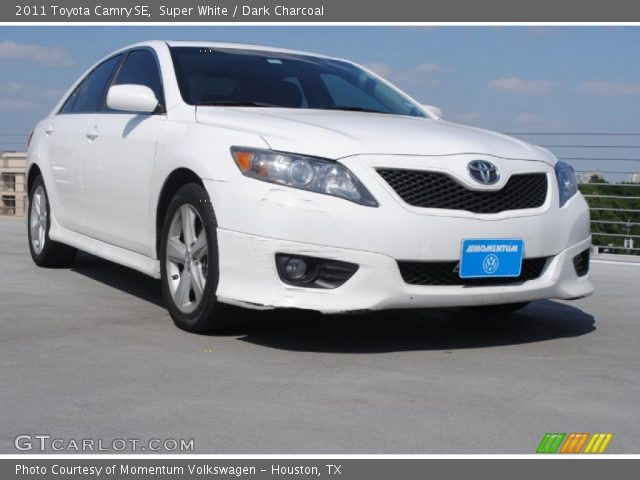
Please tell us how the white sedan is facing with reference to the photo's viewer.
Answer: facing the viewer and to the right of the viewer

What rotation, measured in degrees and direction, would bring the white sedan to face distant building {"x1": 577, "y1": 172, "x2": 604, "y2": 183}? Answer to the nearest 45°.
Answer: approximately 90° to its left
